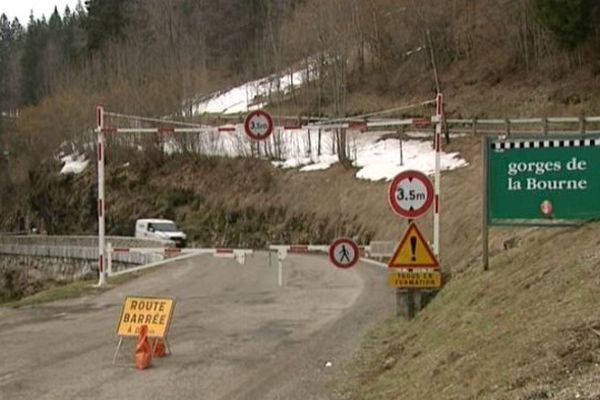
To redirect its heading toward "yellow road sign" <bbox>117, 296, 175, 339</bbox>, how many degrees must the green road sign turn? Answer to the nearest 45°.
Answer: approximately 90° to its right

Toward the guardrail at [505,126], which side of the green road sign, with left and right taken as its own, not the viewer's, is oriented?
back

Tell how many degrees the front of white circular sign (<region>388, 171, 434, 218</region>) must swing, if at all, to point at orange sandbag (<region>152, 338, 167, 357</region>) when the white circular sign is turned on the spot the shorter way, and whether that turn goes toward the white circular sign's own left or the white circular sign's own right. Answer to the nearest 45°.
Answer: approximately 90° to the white circular sign's own right

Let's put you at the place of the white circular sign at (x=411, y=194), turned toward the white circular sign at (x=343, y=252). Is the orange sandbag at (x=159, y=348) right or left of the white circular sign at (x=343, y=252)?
left

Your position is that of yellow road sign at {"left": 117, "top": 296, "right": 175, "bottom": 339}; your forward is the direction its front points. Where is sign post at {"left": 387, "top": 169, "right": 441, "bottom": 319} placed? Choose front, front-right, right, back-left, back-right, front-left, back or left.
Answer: left

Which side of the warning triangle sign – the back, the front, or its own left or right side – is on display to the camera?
front

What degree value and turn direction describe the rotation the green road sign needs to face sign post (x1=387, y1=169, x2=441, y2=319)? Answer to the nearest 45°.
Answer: approximately 90° to its right

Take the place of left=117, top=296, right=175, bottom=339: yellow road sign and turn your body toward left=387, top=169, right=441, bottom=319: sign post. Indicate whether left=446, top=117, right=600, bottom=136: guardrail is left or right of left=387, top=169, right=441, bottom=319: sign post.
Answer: left

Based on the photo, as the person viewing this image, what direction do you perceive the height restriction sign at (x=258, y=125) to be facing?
facing the viewer

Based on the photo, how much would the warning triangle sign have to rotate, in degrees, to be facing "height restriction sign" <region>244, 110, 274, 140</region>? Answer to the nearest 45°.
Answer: approximately 135° to its right

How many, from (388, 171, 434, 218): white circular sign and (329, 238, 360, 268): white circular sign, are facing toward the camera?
2

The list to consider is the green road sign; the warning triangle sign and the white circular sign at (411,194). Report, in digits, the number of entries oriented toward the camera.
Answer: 3
